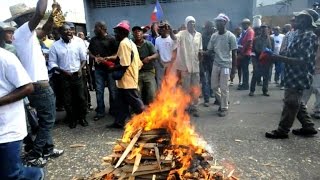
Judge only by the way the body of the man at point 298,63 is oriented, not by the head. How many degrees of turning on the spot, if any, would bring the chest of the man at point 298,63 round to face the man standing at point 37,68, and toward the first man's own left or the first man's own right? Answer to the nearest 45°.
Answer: approximately 45° to the first man's own left

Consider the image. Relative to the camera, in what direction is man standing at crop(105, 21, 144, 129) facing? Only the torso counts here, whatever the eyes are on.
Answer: to the viewer's left

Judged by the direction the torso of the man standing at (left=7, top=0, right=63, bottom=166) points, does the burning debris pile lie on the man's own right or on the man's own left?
on the man's own right

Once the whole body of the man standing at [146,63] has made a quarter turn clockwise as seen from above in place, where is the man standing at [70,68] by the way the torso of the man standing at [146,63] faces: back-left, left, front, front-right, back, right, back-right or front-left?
front-left

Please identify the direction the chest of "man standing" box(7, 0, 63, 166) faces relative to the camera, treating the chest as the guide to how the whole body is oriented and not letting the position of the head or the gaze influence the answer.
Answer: to the viewer's right

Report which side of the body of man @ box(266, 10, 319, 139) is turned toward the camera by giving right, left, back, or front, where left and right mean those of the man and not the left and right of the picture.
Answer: left

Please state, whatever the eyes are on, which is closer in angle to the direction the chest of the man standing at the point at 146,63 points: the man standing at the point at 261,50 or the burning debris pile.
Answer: the burning debris pile

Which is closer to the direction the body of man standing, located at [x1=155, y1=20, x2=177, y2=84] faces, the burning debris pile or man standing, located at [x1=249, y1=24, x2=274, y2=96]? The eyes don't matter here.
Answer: the burning debris pile

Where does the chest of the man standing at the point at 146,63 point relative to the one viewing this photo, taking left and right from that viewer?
facing the viewer and to the left of the viewer

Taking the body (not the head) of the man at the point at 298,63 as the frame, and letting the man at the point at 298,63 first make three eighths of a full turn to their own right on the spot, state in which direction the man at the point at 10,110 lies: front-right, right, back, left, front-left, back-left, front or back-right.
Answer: back

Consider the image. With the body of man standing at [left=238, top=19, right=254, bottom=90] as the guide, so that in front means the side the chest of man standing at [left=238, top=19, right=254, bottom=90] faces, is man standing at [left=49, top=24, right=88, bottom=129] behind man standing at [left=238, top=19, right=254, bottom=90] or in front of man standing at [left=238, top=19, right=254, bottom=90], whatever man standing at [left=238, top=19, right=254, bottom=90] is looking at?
in front

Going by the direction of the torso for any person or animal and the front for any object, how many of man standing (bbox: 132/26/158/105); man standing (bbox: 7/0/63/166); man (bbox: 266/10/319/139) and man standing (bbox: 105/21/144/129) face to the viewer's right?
1

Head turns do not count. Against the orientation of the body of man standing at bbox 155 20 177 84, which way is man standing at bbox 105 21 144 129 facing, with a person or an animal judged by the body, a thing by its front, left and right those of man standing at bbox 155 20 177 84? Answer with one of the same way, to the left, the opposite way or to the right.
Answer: to the right
